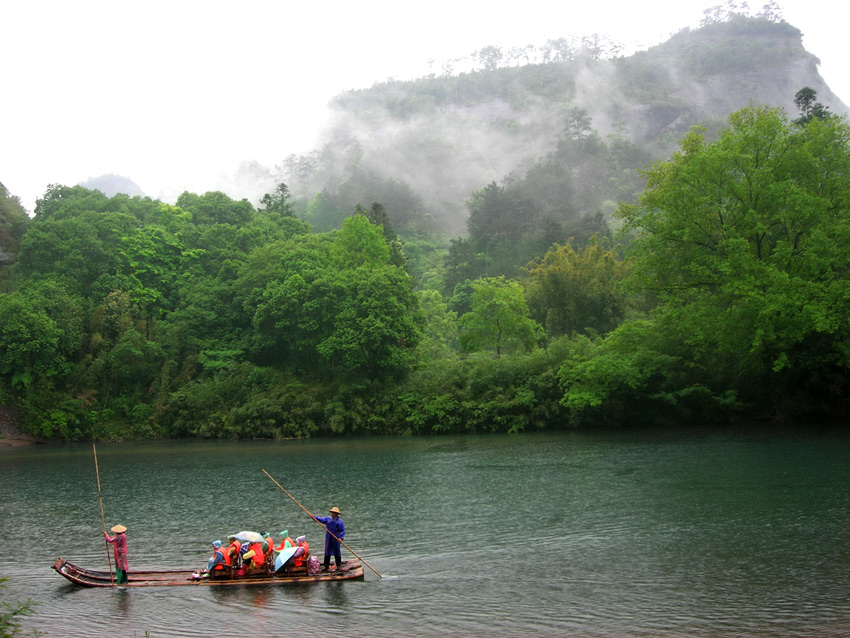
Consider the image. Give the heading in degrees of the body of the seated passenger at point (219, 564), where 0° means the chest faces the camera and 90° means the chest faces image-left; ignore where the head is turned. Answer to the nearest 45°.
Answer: approximately 90°

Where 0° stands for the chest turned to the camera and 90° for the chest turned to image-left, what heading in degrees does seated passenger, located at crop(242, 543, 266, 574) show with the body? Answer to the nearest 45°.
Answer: approximately 90°

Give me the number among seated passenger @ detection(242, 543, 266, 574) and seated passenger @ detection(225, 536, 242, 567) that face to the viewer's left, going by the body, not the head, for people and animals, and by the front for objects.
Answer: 2

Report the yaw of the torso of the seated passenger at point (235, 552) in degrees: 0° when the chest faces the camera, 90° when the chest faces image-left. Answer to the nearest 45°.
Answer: approximately 90°

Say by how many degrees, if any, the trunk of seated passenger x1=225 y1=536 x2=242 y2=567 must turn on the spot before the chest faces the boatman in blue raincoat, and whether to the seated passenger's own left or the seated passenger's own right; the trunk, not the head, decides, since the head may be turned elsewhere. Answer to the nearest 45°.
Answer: approximately 180°

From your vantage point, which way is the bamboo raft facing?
to the viewer's left
